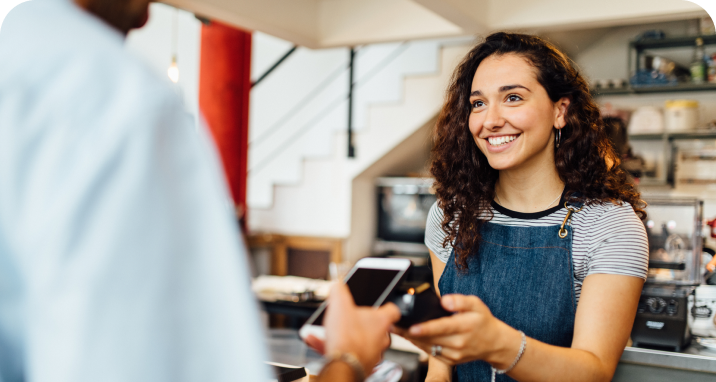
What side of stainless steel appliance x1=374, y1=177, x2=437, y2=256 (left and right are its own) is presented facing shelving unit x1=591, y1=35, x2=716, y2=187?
left

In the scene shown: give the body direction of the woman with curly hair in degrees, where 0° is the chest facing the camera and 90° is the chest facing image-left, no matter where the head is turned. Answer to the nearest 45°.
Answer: approximately 45°

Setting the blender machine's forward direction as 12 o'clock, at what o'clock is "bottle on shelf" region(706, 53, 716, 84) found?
The bottle on shelf is roughly at 6 o'clock from the blender machine.

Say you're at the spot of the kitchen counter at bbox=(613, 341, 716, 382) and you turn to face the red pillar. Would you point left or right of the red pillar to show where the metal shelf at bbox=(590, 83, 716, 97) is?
right

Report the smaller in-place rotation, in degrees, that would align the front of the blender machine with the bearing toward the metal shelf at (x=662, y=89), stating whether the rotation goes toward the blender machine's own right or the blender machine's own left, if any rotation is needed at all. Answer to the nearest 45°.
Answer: approximately 180°

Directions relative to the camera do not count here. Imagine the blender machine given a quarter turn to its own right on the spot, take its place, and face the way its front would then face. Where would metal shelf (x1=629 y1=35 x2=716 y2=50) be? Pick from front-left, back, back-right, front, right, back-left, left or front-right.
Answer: right

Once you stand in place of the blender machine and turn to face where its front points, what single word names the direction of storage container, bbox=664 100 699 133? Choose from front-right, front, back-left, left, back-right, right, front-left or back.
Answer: back

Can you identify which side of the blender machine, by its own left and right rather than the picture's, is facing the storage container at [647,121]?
back

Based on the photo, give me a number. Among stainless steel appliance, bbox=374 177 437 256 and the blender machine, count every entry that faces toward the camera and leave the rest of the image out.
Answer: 2

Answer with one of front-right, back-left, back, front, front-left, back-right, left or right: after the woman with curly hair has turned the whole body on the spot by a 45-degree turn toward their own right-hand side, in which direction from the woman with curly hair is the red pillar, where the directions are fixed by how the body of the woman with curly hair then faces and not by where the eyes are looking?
front-right

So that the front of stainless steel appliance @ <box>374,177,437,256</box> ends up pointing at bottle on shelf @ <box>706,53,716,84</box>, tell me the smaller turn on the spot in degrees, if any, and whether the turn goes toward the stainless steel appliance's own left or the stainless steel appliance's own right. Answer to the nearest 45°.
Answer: approximately 90° to the stainless steel appliance's own left

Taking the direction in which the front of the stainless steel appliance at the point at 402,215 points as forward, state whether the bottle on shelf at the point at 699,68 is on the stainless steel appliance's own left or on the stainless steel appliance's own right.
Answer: on the stainless steel appliance's own left
